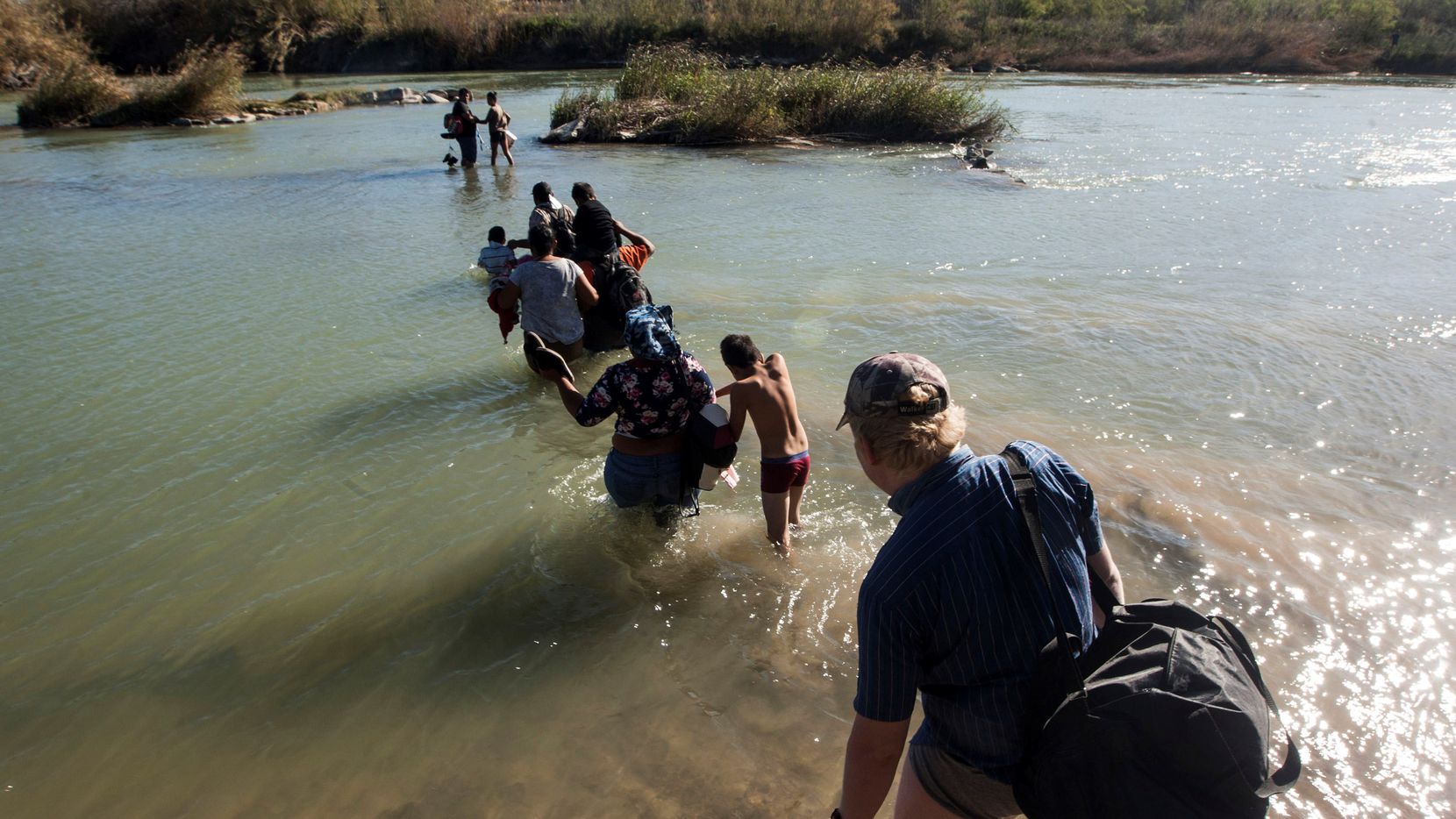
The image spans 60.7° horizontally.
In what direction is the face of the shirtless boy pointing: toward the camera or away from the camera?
away from the camera

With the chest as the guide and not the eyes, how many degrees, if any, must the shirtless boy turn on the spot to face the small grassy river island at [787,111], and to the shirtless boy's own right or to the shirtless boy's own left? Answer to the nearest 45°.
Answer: approximately 45° to the shirtless boy's own right

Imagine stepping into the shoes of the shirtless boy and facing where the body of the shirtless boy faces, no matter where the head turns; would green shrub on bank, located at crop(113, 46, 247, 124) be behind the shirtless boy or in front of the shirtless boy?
in front

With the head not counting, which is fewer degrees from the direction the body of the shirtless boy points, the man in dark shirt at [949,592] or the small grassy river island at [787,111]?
the small grassy river island

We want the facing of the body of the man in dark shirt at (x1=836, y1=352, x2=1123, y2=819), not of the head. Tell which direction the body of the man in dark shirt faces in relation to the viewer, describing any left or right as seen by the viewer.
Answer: facing away from the viewer and to the left of the viewer

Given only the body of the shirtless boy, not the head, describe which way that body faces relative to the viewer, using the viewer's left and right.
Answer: facing away from the viewer and to the left of the viewer

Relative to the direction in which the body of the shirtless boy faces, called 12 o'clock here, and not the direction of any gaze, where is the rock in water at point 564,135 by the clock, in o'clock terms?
The rock in water is roughly at 1 o'clock from the shirtless boy.

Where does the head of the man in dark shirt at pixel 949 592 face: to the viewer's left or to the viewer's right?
to the viewer's left

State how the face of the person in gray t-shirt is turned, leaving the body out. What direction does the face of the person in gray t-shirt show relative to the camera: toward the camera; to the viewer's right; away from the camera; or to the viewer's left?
away from the camera

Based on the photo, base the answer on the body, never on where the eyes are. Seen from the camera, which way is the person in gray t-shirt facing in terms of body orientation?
away from the camera

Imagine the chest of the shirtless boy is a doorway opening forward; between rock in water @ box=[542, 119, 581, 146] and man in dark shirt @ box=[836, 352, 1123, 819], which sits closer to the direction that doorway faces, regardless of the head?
the rock in water
